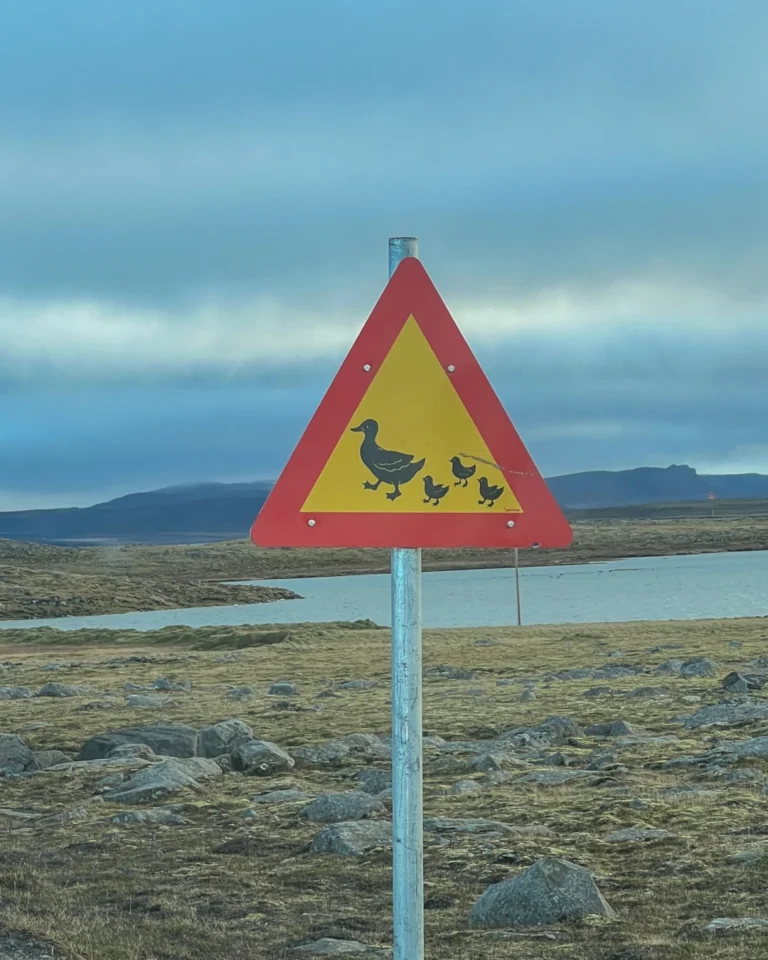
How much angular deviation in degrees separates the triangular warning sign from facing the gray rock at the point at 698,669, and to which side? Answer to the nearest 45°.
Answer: approximately 180°

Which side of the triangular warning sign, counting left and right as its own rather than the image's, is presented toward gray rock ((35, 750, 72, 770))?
back

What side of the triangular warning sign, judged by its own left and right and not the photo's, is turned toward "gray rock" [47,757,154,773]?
back

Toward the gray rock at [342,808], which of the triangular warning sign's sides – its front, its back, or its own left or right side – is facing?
back

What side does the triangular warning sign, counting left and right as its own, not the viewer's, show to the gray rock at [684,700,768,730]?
back

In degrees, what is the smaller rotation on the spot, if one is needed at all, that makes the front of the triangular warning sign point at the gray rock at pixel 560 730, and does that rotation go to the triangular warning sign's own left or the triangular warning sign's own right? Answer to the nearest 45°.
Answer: approximately 180°

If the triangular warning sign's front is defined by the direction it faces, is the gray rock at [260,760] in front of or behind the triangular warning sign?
behind

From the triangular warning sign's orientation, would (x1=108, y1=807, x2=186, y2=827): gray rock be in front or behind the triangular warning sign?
behind

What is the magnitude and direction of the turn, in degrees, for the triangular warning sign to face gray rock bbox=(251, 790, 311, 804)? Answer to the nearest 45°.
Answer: approximately 180°

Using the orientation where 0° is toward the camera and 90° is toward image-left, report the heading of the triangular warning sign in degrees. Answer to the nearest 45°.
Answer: approximately 0°

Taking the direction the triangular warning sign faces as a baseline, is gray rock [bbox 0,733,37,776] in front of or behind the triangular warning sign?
behind

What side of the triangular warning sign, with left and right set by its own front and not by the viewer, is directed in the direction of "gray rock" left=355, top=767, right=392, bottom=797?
back

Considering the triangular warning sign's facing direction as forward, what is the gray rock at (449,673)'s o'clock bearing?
The gray rock is roughly at 6 o'clock from the triangular warning sign.

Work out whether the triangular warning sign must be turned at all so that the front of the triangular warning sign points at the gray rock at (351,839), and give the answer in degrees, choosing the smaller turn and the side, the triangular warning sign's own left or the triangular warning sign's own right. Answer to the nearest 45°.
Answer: approximately 180°
